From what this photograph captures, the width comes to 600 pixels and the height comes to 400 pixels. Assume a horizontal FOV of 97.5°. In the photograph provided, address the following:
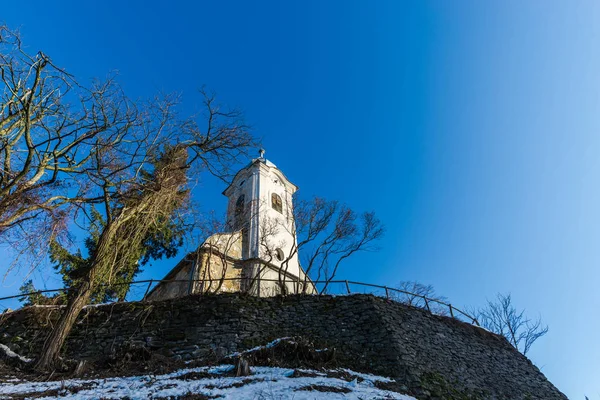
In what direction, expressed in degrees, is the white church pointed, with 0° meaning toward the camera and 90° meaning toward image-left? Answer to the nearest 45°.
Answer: approximately 315°
